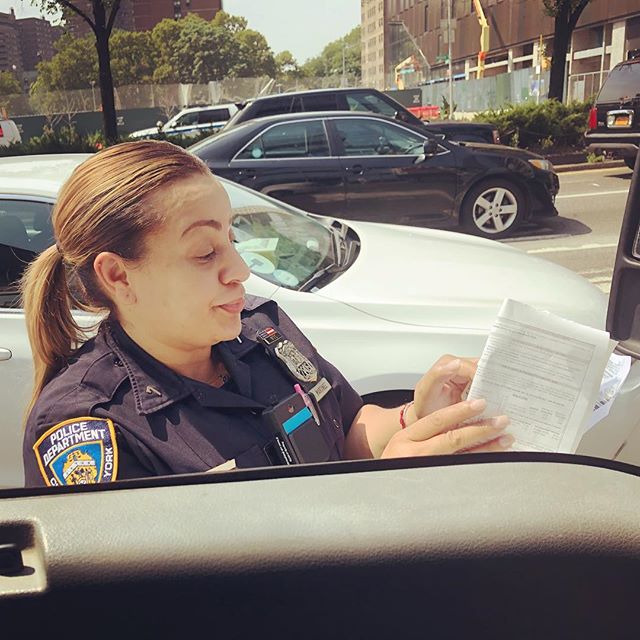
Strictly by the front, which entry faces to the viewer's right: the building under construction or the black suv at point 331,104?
the black suv

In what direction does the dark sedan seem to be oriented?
to the viewer's right

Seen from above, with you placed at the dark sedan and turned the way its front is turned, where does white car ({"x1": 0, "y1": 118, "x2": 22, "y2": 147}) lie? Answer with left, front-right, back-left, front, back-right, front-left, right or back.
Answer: back-left

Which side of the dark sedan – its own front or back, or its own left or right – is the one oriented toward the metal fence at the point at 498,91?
left

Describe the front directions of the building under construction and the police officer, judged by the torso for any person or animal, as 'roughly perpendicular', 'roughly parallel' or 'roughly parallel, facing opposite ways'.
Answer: roughly perpendicular

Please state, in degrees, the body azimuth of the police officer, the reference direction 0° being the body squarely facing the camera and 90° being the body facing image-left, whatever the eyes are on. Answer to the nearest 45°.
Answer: approximately 315°

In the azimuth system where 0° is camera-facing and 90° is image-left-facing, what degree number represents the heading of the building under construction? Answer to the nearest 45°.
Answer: approximately 45°

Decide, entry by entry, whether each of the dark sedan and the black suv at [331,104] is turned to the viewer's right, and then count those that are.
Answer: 2

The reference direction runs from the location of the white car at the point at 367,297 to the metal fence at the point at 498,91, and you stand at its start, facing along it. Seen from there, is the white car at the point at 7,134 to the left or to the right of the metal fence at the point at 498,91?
left

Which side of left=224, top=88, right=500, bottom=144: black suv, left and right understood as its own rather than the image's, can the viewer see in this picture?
right

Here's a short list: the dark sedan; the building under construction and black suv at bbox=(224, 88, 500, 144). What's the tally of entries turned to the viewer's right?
2
